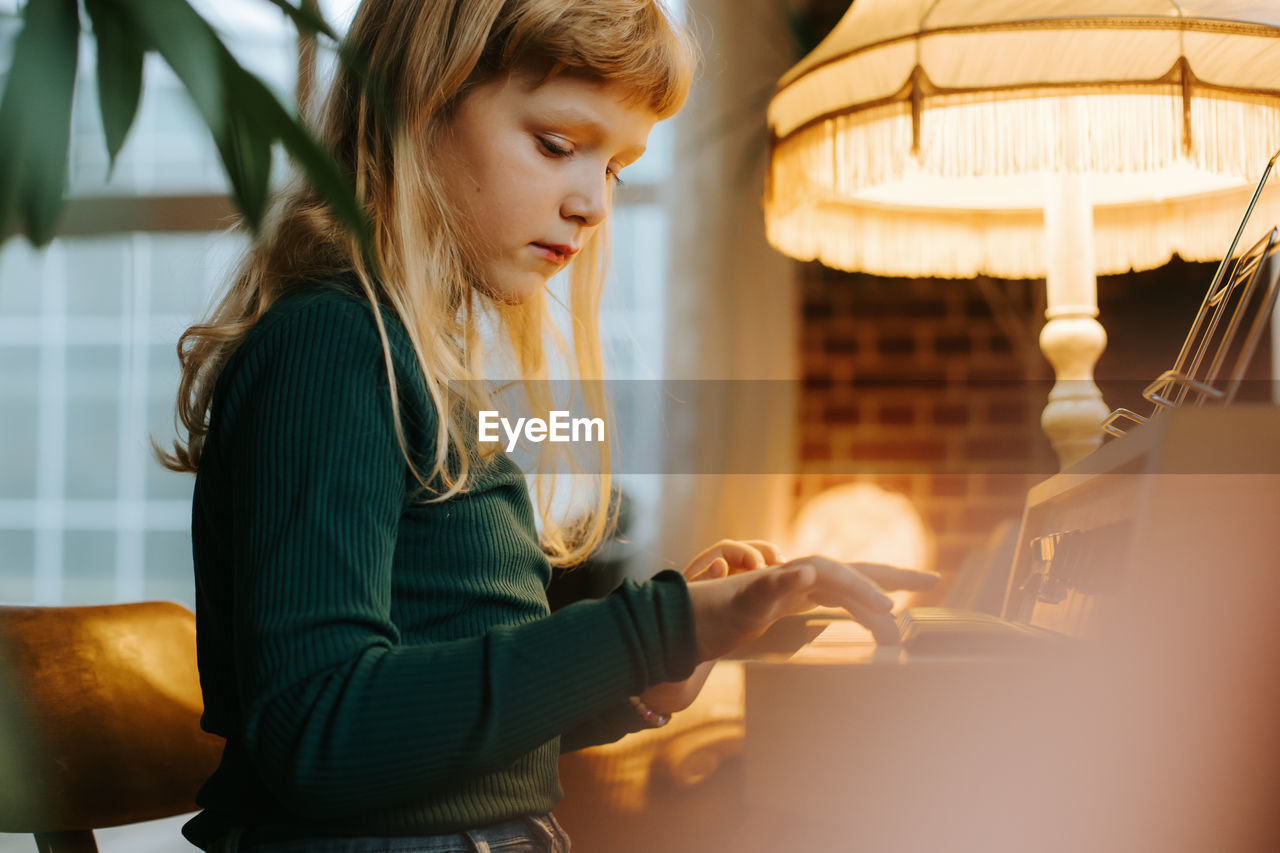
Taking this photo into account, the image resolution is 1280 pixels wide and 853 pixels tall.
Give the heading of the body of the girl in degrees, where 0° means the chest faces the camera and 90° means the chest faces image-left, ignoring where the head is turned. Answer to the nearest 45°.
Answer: approximately 270°

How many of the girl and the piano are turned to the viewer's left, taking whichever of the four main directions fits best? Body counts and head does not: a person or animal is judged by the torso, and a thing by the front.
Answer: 1

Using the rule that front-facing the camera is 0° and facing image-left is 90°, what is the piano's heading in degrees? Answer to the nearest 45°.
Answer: approximately 90°

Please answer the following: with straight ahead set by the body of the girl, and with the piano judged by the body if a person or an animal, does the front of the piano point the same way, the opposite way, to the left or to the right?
the opposite way
